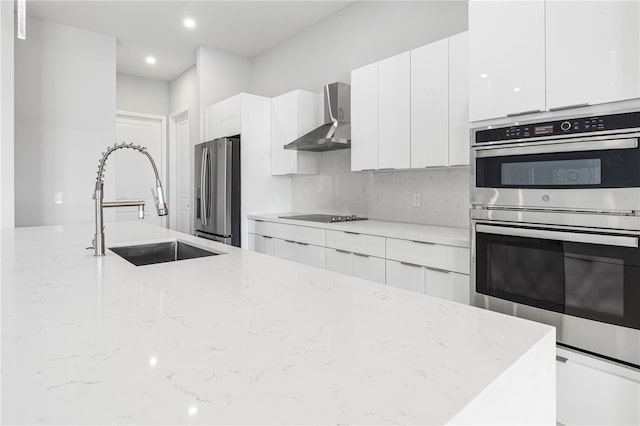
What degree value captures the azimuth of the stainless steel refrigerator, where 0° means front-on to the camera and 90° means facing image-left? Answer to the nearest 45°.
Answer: approximately 45°

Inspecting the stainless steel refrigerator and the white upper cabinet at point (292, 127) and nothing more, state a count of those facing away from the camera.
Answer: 0

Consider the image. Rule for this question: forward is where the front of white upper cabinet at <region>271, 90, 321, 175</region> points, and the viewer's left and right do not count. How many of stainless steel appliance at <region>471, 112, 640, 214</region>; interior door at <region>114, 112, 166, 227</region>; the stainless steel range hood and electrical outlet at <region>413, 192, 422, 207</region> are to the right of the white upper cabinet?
1

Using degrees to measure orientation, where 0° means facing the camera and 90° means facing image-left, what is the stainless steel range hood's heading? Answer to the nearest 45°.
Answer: approximately 45°

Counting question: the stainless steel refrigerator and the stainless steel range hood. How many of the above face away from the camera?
0

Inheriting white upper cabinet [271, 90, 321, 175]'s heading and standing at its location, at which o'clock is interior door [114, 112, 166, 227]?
The interior door is roughly at 3 o'clock from the white upper cabinet.

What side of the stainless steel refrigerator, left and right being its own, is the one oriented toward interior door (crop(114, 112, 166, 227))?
right
